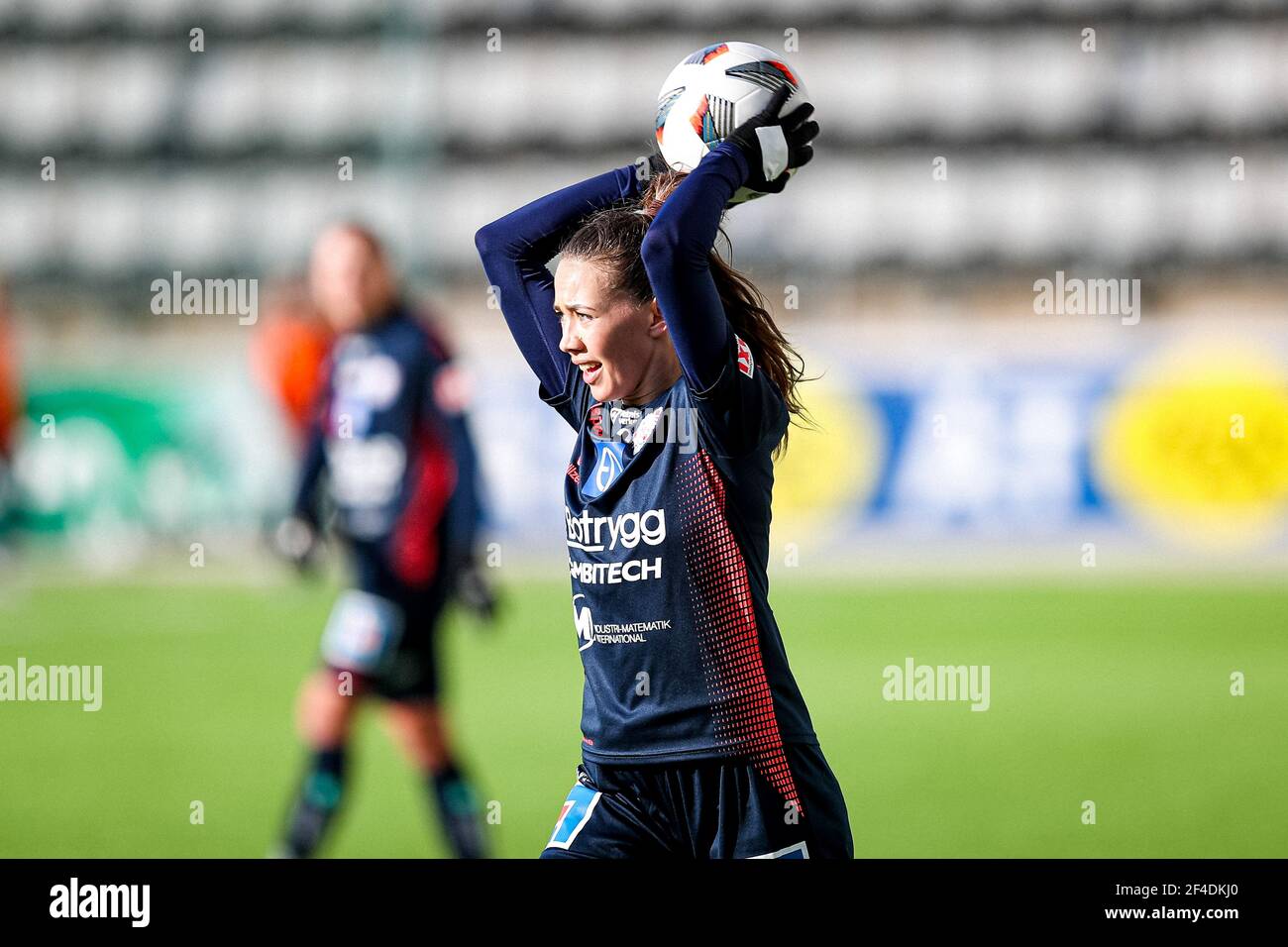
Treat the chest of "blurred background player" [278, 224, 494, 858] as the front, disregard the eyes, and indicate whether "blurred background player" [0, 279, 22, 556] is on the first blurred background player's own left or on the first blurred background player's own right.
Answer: on the first blurred background player's own right

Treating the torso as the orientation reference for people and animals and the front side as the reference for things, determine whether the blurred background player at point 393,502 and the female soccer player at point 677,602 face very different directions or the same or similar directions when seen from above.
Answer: same or similar directions

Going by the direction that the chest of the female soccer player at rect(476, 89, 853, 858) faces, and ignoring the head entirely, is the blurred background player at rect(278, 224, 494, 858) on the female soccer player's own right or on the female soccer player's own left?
on the female soccer player's own right

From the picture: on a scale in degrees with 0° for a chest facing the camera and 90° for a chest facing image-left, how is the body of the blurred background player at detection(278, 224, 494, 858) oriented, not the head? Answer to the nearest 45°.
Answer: approximately 45°

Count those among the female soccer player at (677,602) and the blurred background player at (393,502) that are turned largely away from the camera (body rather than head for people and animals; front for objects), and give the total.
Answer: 0

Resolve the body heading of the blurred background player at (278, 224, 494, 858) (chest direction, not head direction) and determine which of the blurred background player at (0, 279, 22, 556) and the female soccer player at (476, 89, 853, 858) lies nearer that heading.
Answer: the female soccer player
